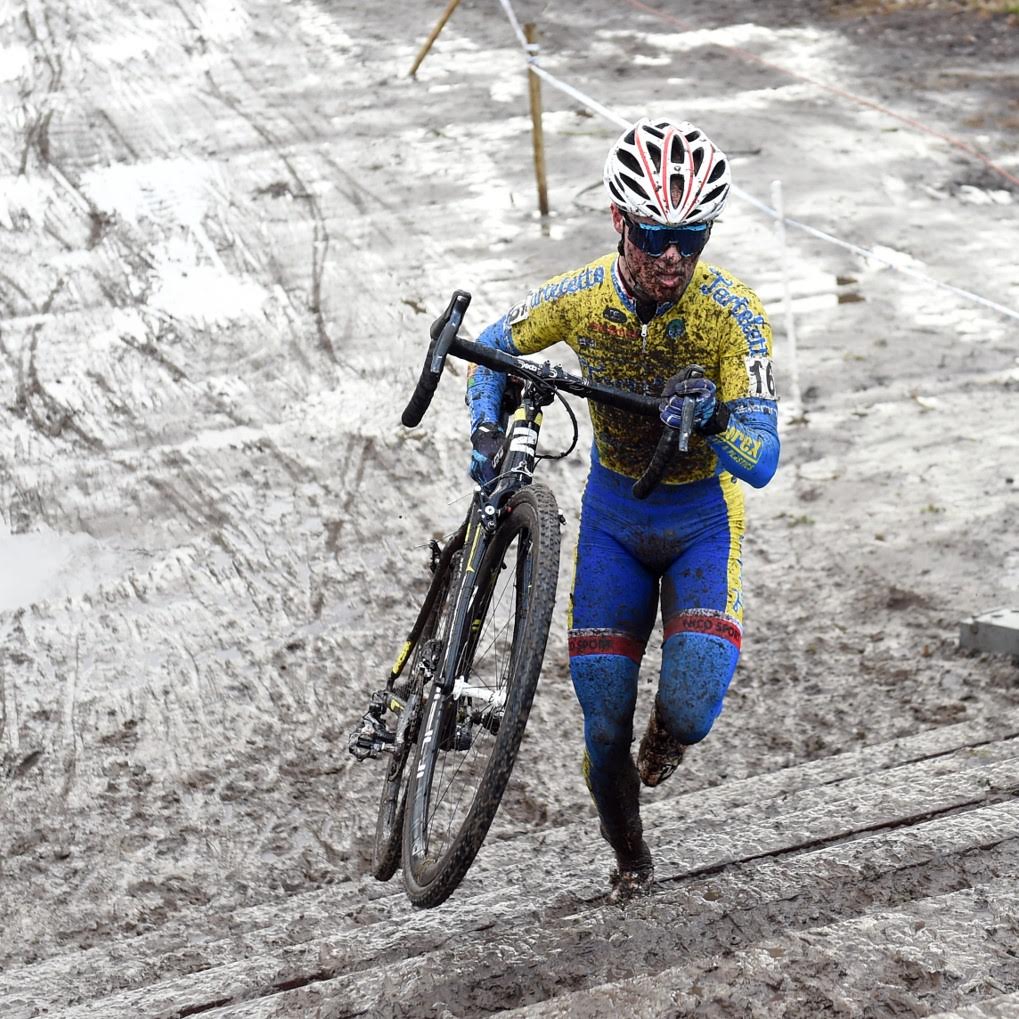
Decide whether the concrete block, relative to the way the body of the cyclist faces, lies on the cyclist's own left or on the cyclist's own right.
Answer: on the cyclist's own left

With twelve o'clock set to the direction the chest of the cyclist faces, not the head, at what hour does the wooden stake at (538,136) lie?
The wooden stake is roughly at 6 o'clock from the cyclist.

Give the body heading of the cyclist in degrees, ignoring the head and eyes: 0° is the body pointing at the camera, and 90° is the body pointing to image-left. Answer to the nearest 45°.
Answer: approximately 0°
